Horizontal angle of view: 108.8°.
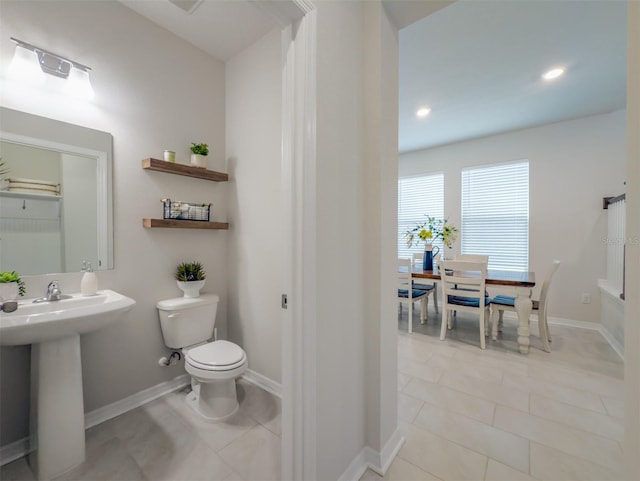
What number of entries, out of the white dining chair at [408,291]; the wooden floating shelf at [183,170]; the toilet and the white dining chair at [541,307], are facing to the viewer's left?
1

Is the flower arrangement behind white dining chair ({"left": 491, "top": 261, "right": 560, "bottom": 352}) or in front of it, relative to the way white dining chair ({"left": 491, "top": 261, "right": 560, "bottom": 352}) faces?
in front

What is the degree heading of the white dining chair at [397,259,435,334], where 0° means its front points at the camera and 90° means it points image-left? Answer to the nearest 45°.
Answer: approximately 225°

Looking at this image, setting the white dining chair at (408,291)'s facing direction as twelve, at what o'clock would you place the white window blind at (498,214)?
The white window blind is roughly at 12 o'clock from the white dining chair.

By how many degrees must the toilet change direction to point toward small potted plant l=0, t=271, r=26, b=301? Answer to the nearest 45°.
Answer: approximately 135° to its right

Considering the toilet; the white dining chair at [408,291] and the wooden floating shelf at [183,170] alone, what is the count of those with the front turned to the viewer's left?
0

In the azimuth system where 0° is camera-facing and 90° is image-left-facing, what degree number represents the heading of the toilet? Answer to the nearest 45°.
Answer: approximately 315°

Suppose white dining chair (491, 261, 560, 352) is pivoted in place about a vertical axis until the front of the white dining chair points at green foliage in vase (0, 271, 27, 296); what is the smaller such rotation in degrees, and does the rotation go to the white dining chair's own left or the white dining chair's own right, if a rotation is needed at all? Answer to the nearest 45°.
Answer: approximately 45° to the white dining chair's own left

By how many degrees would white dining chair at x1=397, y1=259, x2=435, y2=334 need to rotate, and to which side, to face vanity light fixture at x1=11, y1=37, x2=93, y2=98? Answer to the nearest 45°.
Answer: approximately 180°

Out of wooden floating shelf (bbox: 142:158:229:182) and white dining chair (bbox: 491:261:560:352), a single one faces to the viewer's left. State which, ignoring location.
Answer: the white dining chair

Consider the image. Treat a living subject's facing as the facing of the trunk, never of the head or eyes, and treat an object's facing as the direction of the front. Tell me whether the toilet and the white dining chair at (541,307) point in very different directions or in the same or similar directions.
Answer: very different directions

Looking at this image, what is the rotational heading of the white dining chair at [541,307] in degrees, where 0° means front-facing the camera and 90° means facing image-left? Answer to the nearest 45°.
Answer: approximately 90°
